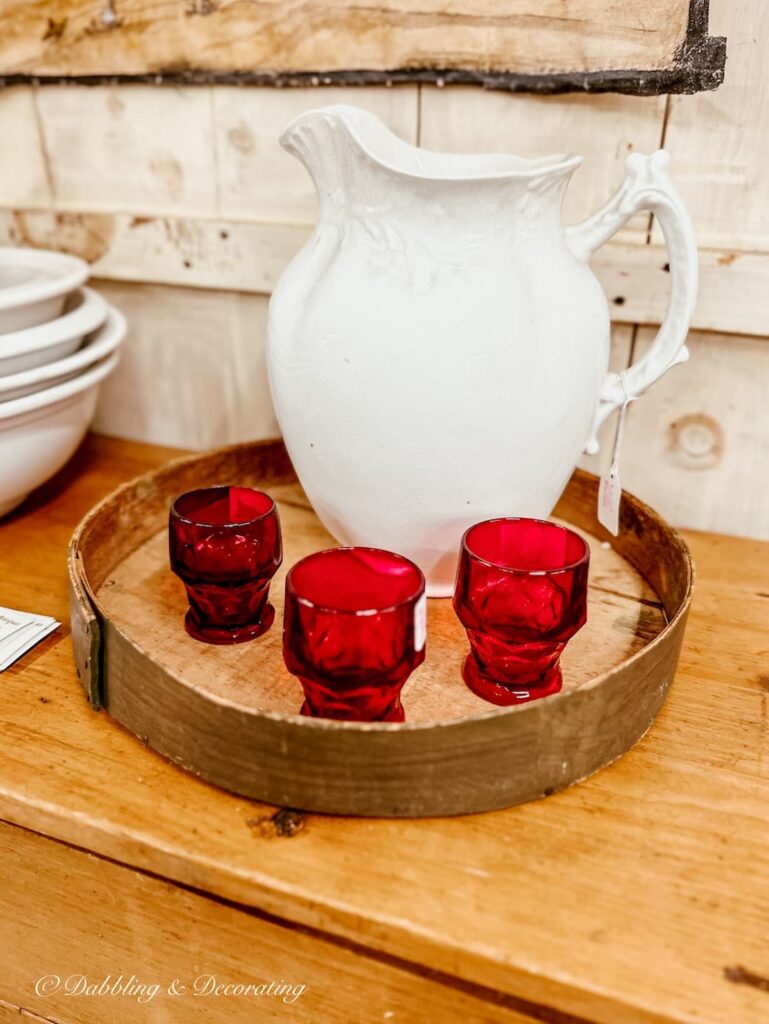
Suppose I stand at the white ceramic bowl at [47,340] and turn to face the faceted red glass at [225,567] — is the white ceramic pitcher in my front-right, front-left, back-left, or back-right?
front-left

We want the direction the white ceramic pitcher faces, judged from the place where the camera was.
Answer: facing to the left of the viewer

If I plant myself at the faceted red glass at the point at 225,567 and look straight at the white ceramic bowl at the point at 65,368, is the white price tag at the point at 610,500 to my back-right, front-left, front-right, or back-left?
back-right
